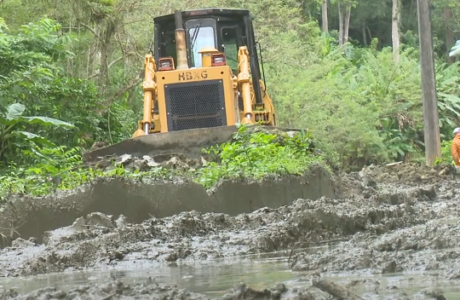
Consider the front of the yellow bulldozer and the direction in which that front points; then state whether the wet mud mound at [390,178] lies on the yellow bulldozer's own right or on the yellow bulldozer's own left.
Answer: on the yellow bulldozer's own left

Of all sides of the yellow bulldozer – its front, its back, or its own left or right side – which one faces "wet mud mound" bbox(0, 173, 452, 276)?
front

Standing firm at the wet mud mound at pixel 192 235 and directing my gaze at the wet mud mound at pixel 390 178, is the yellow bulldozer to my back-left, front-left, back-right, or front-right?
front-left

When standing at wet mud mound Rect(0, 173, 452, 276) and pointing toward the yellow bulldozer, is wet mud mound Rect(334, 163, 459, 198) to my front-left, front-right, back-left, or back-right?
front-right

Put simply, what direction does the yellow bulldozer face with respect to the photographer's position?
facing the viewer
